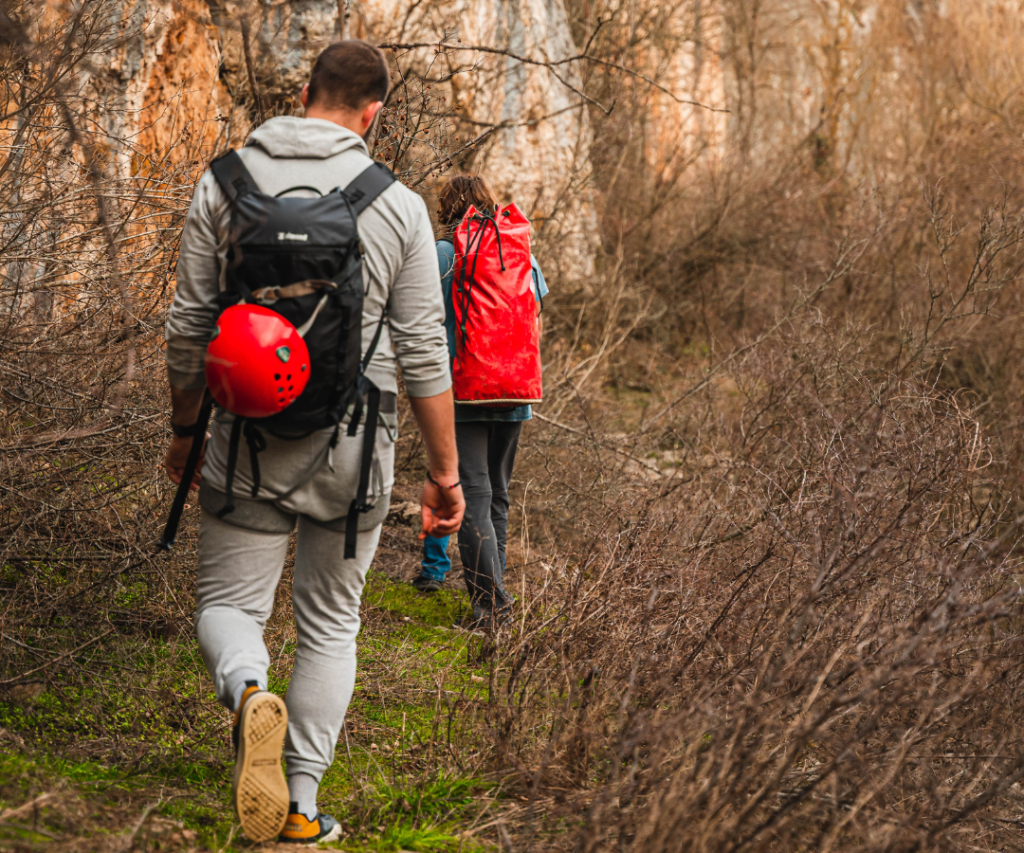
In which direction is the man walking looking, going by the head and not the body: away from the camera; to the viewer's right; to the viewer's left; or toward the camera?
away from the camera

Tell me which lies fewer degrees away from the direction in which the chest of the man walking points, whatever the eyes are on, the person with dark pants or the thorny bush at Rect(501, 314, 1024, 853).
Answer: the person with dark pants

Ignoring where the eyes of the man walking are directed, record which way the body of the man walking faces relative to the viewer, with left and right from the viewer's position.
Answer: facing away from the viewer

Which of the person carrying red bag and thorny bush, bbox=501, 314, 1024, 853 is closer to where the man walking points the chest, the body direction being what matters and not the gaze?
the person carrying red bag
